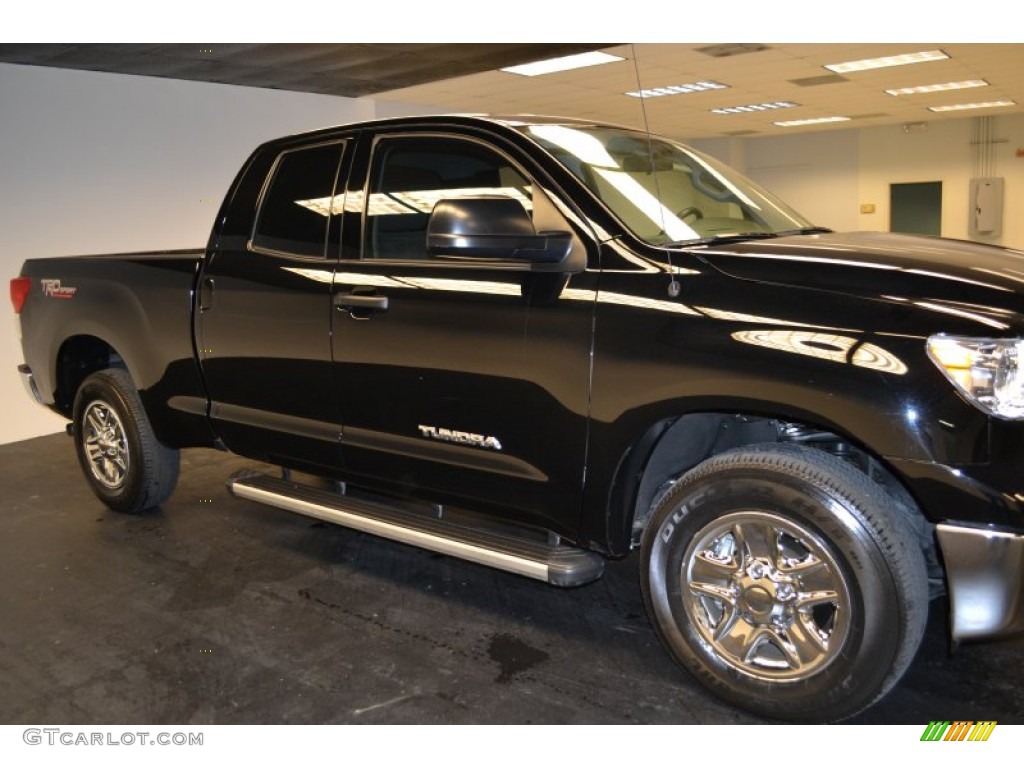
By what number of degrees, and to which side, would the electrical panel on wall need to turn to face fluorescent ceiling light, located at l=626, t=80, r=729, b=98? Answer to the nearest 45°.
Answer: approximately 45° to its right

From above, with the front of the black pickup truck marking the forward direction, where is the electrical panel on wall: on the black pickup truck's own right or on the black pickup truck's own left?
on the black pickup truck's own left

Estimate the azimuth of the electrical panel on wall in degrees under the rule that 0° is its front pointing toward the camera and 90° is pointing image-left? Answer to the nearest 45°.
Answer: approximately 0°

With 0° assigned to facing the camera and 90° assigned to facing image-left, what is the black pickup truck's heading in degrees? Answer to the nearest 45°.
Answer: approximately 315°

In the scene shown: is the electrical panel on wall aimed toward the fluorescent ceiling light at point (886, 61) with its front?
yes

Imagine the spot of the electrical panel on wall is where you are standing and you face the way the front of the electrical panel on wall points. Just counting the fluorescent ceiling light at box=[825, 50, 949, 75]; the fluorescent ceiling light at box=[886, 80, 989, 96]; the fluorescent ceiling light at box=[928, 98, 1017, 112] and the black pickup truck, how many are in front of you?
4

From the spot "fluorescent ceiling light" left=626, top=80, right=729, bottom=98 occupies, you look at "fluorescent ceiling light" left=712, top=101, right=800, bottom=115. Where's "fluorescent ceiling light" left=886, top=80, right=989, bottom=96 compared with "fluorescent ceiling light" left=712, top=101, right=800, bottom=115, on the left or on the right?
right

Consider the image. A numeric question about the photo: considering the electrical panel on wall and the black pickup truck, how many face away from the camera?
0

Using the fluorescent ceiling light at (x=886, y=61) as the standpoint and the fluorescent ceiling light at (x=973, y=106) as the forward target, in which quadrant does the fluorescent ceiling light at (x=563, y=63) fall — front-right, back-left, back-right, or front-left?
back-left

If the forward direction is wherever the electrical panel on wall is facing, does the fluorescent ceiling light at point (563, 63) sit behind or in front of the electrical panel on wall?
in front

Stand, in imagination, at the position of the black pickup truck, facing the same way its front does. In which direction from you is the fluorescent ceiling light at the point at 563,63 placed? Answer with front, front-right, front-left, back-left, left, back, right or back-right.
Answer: back-left

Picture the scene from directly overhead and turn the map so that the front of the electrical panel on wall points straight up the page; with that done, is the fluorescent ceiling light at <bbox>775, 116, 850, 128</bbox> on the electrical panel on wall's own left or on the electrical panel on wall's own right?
on the electrical panel on wall's own right

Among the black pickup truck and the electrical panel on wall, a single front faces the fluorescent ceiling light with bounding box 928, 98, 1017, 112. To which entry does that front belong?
the electrical panel on wall

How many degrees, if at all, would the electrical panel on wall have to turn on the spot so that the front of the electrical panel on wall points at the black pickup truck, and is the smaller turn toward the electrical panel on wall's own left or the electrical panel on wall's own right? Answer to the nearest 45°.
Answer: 0° — it already faces it
